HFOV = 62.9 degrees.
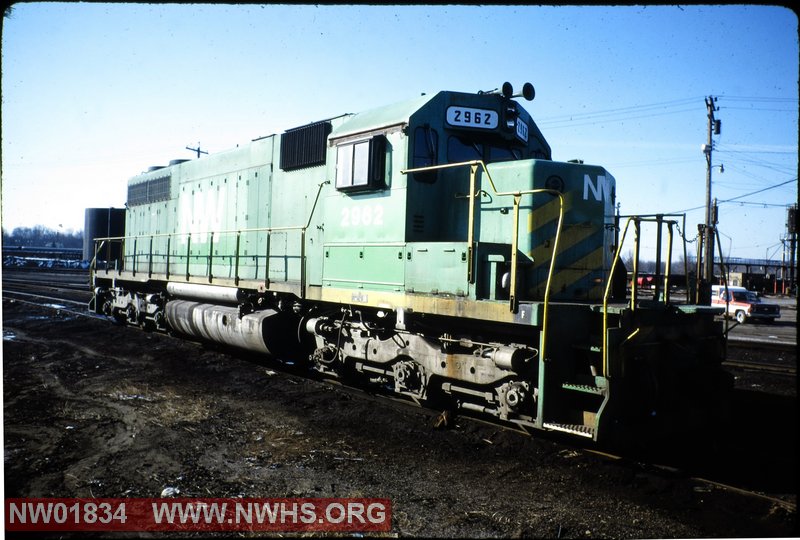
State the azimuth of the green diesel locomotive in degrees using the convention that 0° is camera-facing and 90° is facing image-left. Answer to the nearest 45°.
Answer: approximately 315°

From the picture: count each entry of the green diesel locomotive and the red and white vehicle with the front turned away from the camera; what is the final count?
0

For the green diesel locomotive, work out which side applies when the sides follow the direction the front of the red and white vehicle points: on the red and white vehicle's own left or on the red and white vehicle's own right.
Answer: on the red and white vehicle's own right

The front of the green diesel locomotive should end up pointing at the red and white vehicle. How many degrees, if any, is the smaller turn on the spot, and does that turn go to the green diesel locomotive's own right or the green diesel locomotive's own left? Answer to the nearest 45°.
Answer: approximately 90° to the green diesel locomotive's own left
